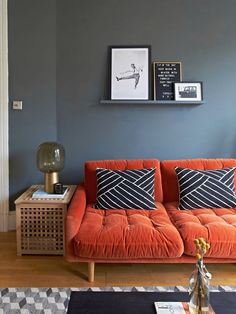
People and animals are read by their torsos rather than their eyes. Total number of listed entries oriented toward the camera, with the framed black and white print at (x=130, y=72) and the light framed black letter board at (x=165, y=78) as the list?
2

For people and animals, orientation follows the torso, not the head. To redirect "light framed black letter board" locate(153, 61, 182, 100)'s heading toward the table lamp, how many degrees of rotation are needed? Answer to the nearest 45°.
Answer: approximately 45° to its right

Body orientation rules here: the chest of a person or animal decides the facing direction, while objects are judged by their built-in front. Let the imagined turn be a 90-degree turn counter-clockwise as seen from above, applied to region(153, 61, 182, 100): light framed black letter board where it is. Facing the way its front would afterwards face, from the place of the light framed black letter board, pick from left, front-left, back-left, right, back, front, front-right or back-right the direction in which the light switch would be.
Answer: back

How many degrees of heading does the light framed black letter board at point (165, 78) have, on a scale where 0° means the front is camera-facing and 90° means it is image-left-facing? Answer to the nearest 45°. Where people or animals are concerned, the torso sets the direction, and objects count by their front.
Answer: approximately 0°

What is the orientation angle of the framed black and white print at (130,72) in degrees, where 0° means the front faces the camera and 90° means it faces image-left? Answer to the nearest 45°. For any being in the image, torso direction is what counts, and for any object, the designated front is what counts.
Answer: approximately 0°
